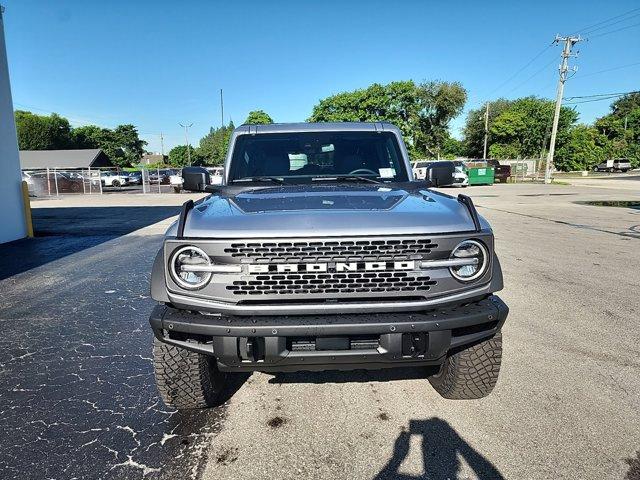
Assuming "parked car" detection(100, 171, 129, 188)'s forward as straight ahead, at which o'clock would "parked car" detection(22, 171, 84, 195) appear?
"parked car" detection(22, 171, 84, 195) is roughly at 2 o'clock from "parked car" detection(100, 171, 129, 188).

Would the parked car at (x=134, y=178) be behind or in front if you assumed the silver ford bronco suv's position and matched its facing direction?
behind

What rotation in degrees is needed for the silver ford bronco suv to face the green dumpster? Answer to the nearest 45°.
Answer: approximately 180°

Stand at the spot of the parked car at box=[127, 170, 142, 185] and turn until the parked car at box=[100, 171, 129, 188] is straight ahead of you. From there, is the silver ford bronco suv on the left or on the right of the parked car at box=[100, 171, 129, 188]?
left

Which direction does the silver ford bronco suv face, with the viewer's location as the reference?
facing the viewer
